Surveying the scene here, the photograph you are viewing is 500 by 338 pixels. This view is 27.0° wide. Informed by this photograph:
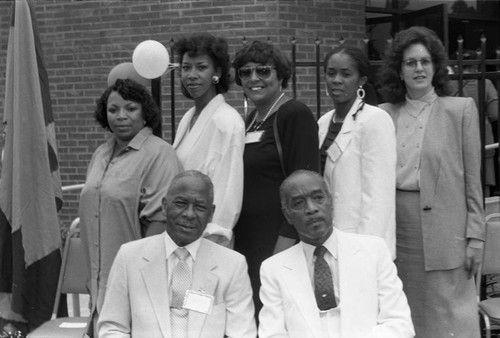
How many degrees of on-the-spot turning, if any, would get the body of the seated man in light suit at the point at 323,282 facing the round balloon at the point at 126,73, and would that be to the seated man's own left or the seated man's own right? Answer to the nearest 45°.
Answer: approximately 135° to the seated man's own right

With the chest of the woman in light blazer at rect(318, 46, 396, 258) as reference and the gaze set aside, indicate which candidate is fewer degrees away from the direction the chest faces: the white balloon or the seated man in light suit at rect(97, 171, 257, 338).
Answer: the seated man in light suit

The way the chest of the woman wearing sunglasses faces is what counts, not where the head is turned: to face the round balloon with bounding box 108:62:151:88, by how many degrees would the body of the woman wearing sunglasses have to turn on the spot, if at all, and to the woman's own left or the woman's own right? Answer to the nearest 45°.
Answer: approximately 90° to the woman's own right

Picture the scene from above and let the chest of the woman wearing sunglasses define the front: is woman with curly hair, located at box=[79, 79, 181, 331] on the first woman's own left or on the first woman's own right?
on the first woman's own right

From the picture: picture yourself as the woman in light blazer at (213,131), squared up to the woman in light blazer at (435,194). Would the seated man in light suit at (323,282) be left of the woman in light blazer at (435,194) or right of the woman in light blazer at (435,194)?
right

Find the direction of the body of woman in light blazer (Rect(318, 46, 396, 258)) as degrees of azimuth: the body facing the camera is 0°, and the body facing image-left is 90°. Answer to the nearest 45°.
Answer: approximately 45°

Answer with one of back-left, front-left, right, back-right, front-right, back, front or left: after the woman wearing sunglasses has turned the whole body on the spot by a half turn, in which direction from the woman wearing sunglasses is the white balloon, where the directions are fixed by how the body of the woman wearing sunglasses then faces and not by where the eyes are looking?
left

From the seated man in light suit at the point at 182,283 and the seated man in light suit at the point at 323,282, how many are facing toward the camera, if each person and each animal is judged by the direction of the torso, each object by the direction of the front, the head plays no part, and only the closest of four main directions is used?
2

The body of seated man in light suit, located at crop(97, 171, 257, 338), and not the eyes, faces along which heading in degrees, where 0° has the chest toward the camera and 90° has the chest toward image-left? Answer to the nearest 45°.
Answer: approximately 0°

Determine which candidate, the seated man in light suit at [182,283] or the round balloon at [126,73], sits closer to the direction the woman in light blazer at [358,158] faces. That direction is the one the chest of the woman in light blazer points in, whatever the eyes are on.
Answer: the seated man in light suit

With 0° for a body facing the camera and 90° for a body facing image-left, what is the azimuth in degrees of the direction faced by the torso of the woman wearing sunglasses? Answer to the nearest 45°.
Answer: approximately 45°

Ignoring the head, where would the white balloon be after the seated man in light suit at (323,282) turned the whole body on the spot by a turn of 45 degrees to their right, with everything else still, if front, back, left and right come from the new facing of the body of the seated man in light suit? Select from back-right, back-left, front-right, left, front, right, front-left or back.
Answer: right
